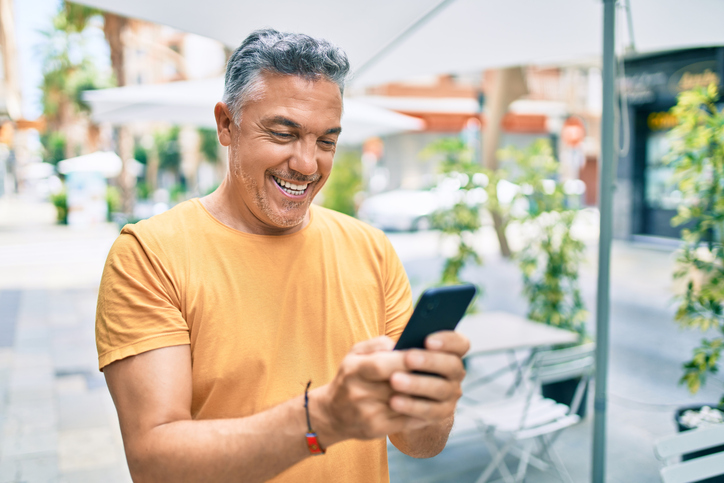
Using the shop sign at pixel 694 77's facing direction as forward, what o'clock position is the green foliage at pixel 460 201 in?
The green foliage is roughly at 11 o'clock from the shop sign.

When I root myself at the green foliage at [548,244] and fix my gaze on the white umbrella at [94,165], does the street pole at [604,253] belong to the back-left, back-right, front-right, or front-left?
back-left

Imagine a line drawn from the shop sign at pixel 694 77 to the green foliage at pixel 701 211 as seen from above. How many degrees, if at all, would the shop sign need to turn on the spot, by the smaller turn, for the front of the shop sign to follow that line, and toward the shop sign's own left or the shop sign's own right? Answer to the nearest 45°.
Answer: approximately 45° to the shop sign's own left

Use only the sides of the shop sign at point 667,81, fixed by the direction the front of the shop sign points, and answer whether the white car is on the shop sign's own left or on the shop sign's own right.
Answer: on the shop sign's own right

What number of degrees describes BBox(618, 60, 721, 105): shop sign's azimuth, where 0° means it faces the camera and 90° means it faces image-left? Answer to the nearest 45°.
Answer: approximately 45°

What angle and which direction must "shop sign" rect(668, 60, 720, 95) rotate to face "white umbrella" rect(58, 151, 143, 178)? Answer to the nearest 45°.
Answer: approximately 45° to its right

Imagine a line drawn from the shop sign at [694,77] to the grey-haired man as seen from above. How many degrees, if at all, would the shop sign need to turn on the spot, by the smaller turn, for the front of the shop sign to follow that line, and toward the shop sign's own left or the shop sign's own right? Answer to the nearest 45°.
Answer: approximately 45° to the shop sign's own left

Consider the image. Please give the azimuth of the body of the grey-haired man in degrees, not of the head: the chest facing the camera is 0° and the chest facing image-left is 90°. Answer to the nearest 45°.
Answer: approximately 315°
